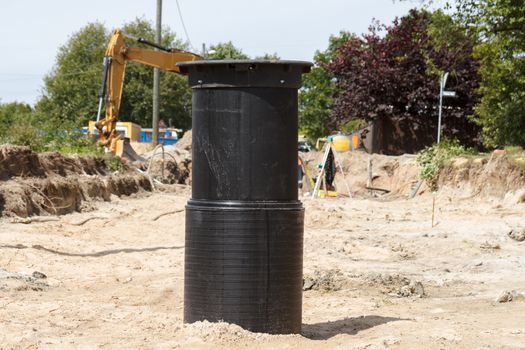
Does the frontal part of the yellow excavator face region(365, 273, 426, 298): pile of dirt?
no

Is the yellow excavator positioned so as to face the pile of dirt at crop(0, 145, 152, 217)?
no

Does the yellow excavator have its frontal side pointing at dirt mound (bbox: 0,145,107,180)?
no
